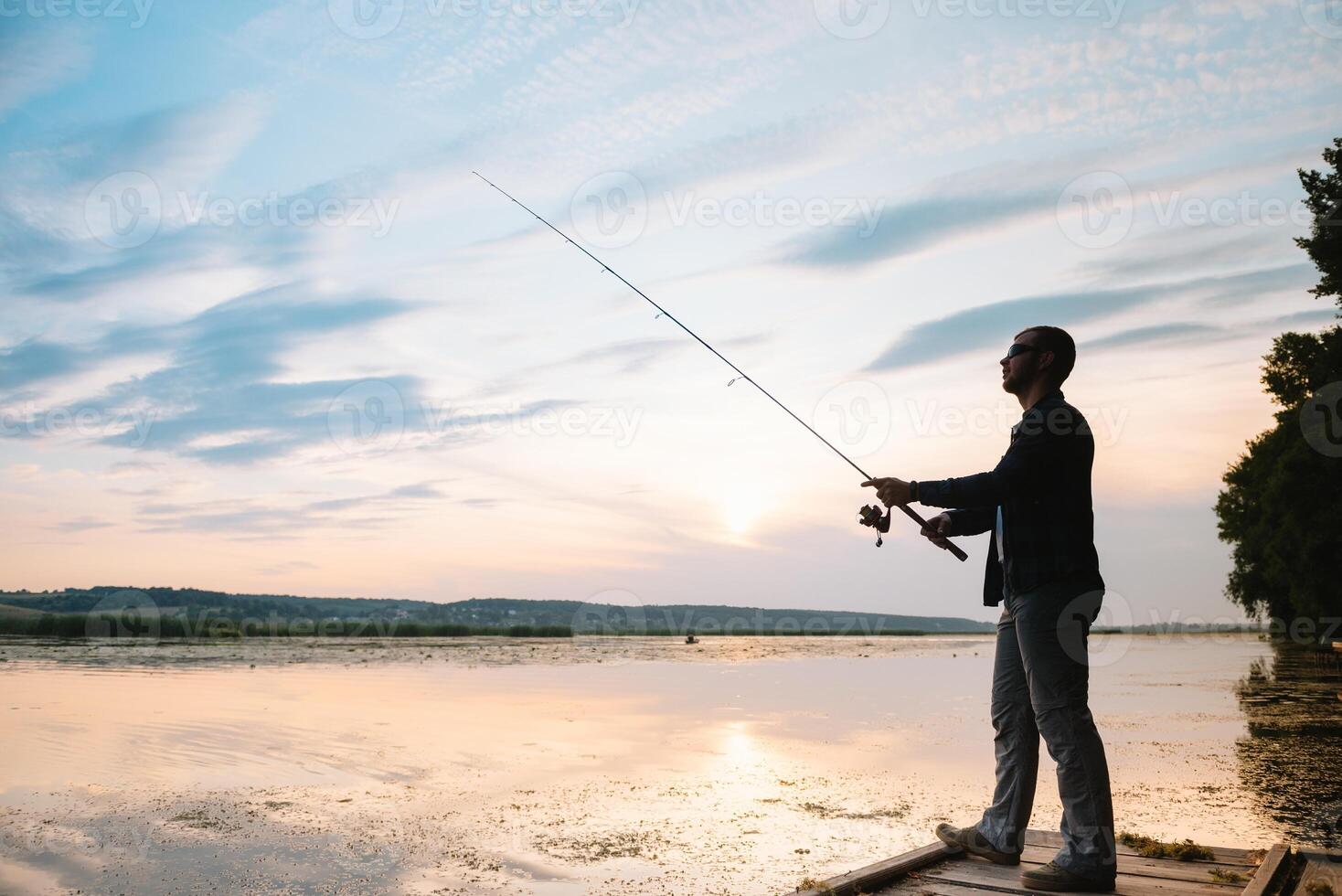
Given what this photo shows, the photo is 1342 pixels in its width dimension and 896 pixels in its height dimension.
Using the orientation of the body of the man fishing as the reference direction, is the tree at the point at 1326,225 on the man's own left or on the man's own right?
on the man's own right

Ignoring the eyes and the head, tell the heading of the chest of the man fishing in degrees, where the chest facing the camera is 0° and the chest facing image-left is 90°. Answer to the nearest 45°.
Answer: approximately 90°

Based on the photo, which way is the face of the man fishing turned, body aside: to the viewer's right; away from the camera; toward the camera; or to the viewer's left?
to the viewer's left

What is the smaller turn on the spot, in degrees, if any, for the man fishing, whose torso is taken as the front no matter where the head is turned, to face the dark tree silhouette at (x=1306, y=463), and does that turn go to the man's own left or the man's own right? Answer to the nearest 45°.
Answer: approximately 90° to the man's own right
